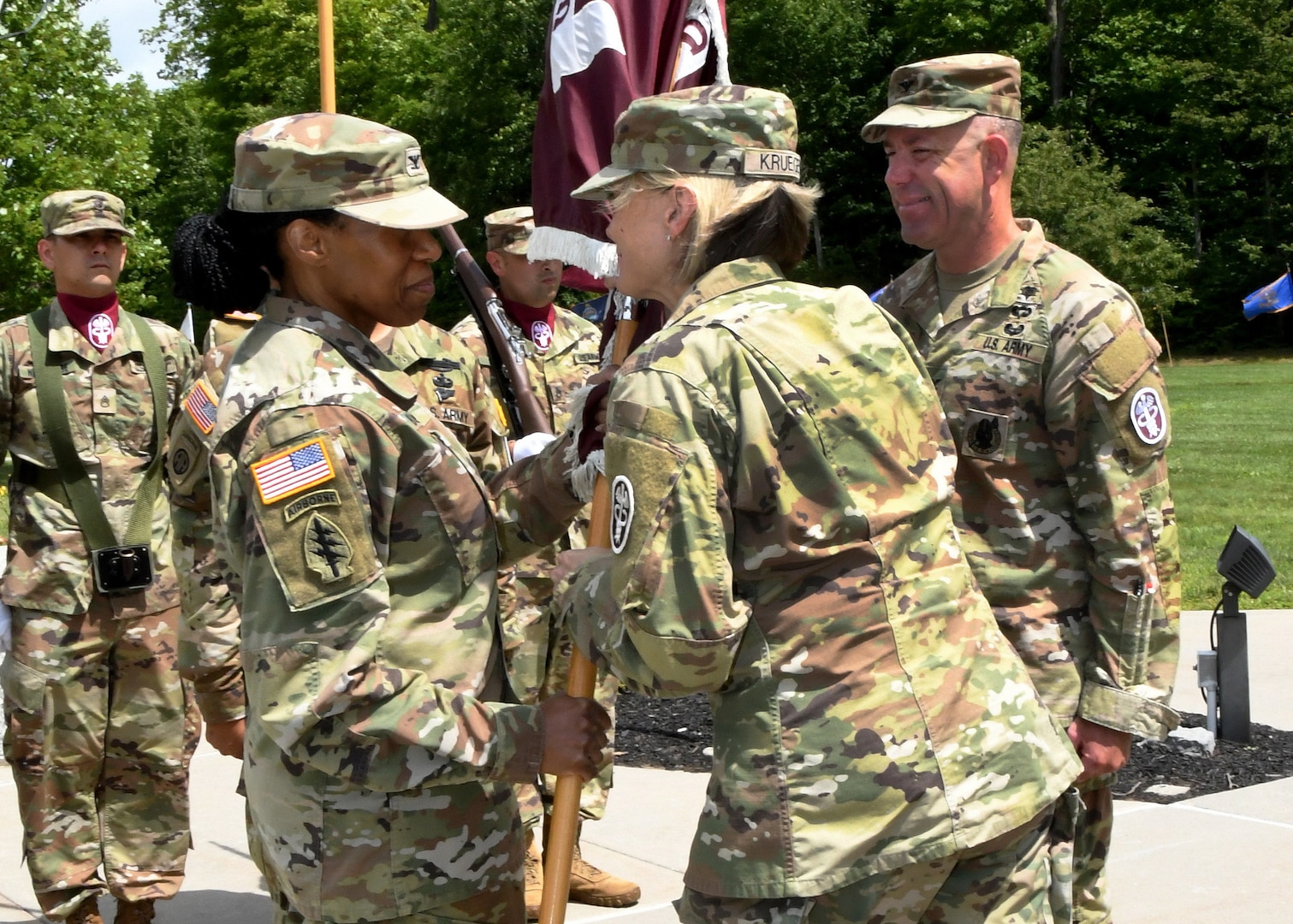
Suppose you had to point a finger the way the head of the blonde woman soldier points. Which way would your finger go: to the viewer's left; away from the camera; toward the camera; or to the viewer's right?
to the viewer's left

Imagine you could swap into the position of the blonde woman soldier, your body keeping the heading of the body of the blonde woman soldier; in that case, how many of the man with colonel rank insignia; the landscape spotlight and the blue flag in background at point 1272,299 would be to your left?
0

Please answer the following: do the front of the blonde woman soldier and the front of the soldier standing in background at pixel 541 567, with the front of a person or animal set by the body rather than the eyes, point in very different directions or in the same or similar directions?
very different directions

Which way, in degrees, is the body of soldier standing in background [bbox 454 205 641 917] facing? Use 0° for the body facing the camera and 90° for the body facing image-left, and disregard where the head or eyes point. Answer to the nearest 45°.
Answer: approximately 315°

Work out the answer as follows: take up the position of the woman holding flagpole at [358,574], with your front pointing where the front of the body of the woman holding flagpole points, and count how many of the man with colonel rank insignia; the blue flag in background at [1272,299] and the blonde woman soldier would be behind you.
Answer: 0

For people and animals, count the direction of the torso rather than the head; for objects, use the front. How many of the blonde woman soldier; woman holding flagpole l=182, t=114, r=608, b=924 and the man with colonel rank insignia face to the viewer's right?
1

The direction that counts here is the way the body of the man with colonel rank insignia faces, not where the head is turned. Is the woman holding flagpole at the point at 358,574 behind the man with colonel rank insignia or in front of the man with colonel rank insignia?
in front

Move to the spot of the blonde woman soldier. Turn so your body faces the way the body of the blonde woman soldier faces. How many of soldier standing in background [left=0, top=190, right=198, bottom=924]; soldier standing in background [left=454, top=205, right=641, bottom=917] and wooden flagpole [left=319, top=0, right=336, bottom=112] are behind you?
0

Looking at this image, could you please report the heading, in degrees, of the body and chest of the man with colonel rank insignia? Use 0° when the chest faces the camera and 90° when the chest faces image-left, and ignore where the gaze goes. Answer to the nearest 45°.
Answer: approximately 45°

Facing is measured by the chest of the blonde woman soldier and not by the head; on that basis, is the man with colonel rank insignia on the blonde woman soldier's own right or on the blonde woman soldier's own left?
on the blonde woman soldier's own right

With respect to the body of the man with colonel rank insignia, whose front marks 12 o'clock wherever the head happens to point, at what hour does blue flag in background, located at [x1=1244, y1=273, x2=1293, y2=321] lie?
The blue flag in background is roughly at 5 o'clock from the man with colonel rank insignia.

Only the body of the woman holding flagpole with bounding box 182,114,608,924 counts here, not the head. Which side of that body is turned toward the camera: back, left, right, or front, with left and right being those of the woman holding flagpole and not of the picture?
right

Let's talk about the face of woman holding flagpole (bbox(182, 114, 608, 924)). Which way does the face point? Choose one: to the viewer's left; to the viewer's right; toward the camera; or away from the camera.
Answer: to the viewer's right

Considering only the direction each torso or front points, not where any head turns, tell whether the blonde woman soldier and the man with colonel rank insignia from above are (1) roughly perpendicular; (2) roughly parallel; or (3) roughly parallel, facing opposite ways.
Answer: roughly perpendicular

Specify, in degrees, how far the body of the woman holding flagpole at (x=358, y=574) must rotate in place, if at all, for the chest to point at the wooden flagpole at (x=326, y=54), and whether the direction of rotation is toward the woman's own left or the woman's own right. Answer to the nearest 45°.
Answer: approximately 90° to the woman's own left

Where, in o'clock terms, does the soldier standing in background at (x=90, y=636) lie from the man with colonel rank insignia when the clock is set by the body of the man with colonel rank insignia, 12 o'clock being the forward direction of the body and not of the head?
The soldier standing in background is roughly at 2 o'clock from the man with colonel rank insignia.

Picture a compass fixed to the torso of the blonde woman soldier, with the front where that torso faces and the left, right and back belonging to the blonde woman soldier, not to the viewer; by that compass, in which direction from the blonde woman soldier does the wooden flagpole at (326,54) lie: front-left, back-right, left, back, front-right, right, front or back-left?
front

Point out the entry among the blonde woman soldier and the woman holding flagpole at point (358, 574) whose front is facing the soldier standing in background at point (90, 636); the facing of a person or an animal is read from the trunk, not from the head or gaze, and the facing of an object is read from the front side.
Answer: the blonde woman soldier

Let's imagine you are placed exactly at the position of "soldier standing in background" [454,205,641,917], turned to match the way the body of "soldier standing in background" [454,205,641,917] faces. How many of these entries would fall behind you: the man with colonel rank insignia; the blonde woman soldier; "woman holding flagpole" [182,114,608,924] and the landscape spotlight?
0

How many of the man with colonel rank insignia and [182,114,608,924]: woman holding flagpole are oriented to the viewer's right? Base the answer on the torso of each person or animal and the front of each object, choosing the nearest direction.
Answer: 1
